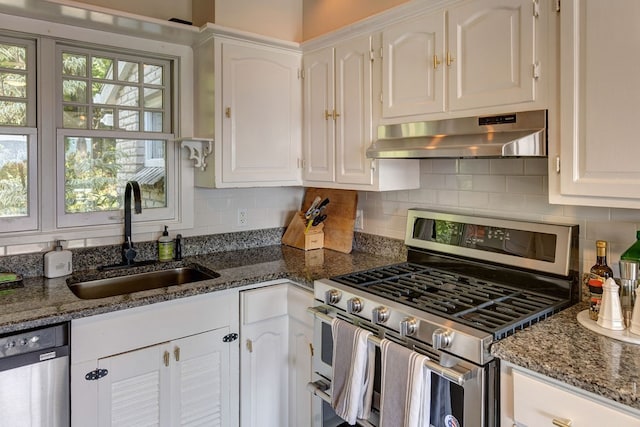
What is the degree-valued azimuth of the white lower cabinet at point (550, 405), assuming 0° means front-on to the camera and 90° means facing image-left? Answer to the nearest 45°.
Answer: approximately 45°

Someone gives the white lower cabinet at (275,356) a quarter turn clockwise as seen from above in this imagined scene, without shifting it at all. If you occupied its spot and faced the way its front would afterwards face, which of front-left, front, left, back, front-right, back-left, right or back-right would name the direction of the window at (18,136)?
front-right

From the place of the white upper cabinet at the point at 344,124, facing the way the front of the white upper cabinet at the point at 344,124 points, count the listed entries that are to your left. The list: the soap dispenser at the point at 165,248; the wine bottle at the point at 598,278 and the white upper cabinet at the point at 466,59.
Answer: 2

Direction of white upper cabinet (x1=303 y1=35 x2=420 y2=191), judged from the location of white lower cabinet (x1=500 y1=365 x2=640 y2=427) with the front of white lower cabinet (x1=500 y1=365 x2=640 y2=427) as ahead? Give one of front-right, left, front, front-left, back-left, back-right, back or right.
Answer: right

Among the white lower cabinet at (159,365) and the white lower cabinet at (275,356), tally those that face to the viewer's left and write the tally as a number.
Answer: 0

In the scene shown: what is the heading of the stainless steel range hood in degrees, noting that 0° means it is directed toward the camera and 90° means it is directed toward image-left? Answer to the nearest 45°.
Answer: approximately 45°

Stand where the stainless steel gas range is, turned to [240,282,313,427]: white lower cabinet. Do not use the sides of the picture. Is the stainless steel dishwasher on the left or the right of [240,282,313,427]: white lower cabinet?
left

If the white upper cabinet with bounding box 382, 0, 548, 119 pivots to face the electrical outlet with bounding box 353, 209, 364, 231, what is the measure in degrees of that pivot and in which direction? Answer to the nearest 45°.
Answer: approximately 90° to its right
